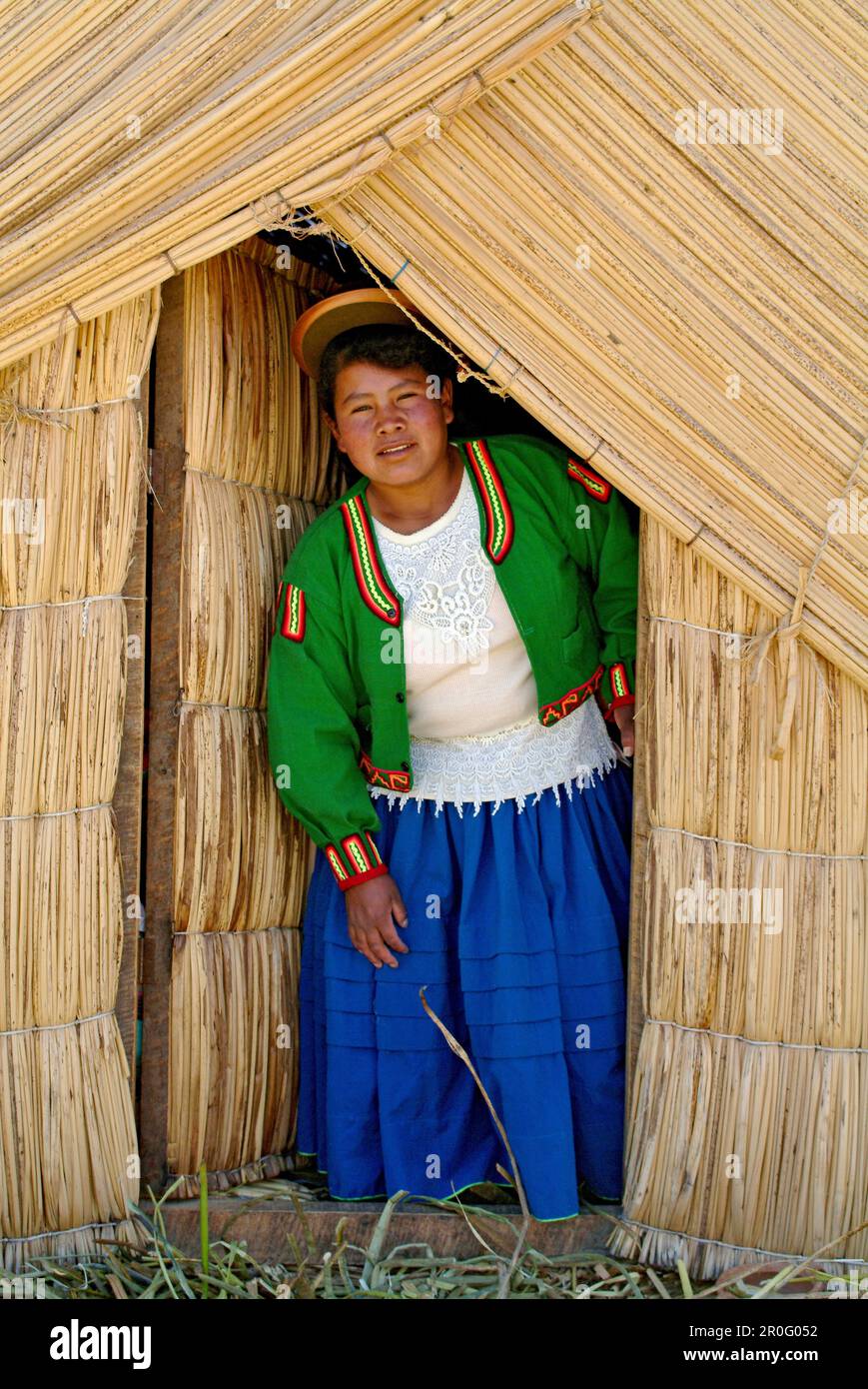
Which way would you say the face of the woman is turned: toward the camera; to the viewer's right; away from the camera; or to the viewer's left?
toward the camera

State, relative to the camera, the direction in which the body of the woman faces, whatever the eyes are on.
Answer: toward the camera
